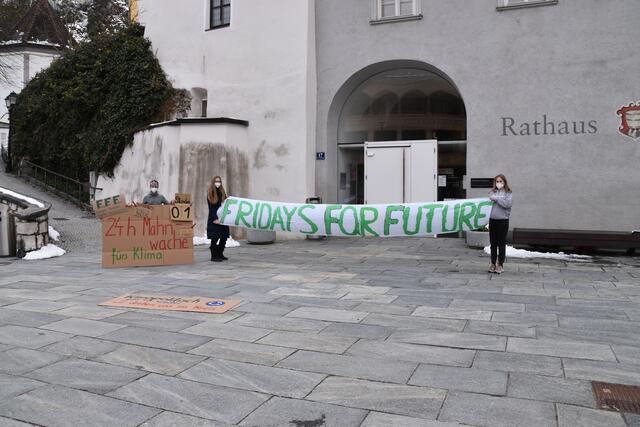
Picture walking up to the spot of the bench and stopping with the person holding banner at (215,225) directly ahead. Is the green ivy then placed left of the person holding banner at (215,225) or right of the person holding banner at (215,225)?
right

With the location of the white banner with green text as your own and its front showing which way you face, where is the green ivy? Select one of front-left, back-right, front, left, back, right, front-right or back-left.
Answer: back-right

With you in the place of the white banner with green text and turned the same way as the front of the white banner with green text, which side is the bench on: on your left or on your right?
on your left

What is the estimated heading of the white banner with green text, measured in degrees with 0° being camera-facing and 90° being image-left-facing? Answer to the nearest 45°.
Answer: approximately 0°

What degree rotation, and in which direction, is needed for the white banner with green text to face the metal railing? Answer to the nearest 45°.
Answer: approximately 135° to its right

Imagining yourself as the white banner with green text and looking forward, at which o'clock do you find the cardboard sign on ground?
The cardboard sign on ground is roughly at 1 o'clock from the white banner with green text.
